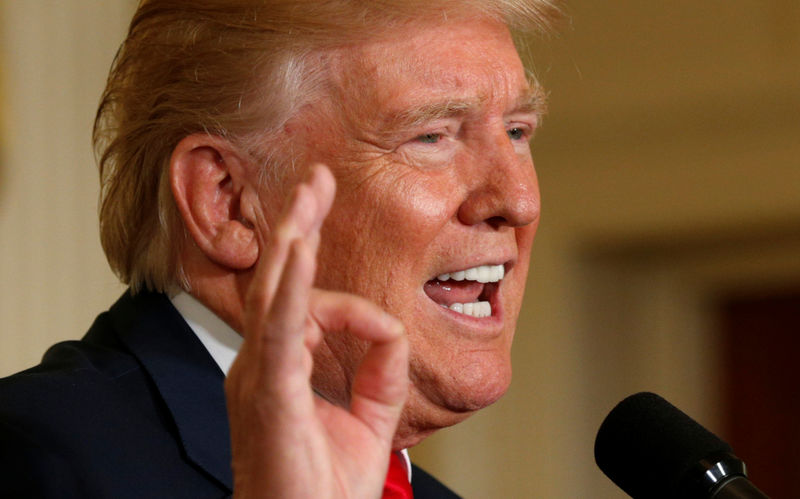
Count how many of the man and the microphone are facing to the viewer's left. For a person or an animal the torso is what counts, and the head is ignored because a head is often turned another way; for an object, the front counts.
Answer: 1

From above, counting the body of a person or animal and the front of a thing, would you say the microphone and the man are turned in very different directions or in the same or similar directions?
very different directions

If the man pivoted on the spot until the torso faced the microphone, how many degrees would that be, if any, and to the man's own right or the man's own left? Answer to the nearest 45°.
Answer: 0° — they already face it

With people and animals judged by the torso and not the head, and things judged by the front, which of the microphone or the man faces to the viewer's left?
the microphone

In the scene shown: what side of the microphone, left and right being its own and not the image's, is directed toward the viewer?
left

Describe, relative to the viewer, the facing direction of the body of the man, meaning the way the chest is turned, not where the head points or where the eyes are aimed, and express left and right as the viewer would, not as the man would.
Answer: facing the viewer and to the right of the viewer

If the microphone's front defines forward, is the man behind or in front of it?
in front
